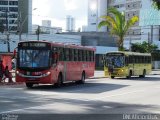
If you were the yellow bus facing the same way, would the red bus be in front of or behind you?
in front

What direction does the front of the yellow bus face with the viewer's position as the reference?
facing the viewer and to the left of the viewer

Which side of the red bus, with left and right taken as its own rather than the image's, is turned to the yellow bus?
back

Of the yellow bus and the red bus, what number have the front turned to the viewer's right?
0

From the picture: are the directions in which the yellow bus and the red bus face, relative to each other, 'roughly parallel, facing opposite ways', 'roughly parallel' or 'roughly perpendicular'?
roughly parallel
